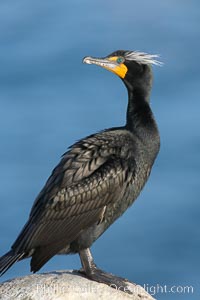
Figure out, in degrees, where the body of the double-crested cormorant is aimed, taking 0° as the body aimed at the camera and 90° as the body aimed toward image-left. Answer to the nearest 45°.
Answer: approximately 270°
